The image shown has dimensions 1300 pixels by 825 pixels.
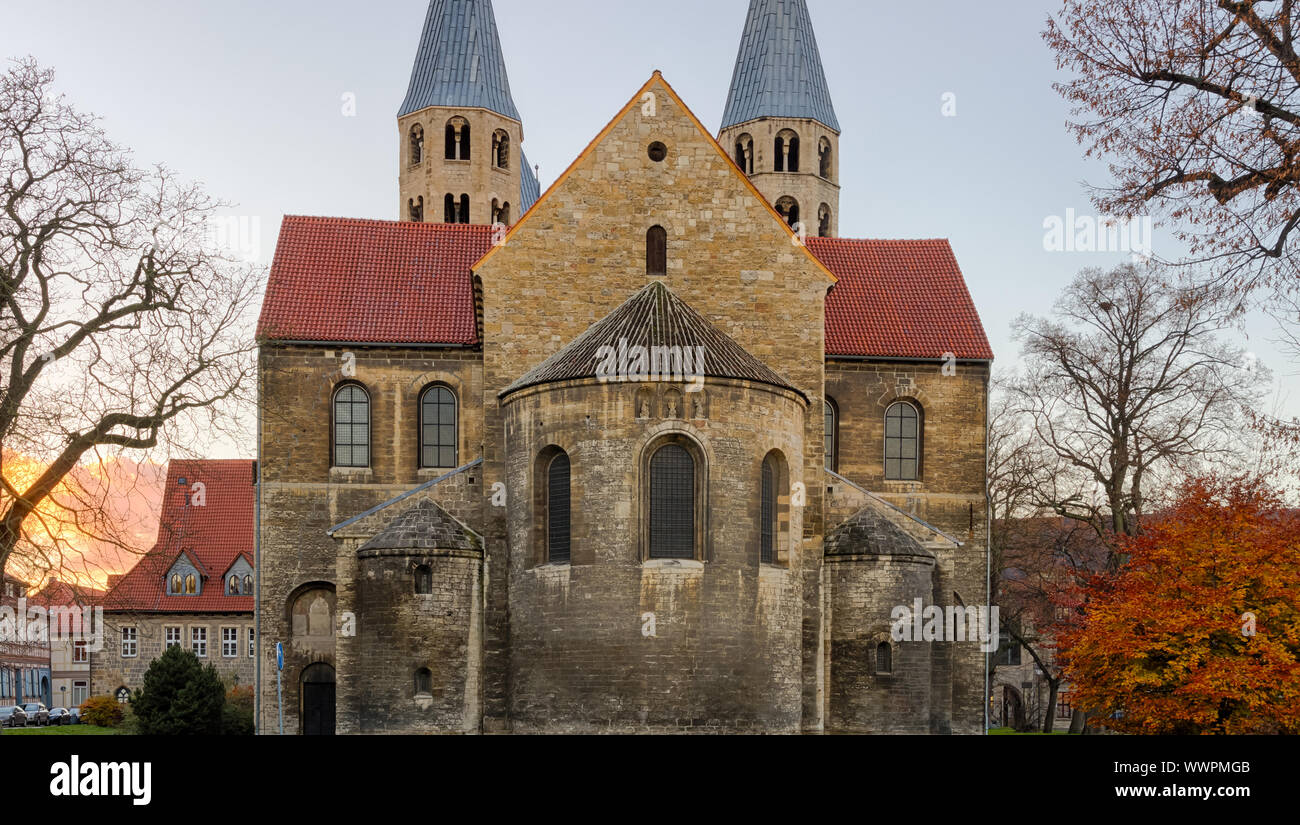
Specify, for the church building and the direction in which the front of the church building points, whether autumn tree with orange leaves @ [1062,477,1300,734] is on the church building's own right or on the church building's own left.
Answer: on the church building's own right

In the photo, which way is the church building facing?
away from the camera
